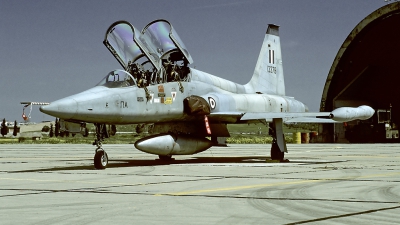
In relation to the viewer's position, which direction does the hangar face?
facing the viewer

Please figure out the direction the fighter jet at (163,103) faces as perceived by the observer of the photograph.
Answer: facing the viewer and to the left of the viewer
